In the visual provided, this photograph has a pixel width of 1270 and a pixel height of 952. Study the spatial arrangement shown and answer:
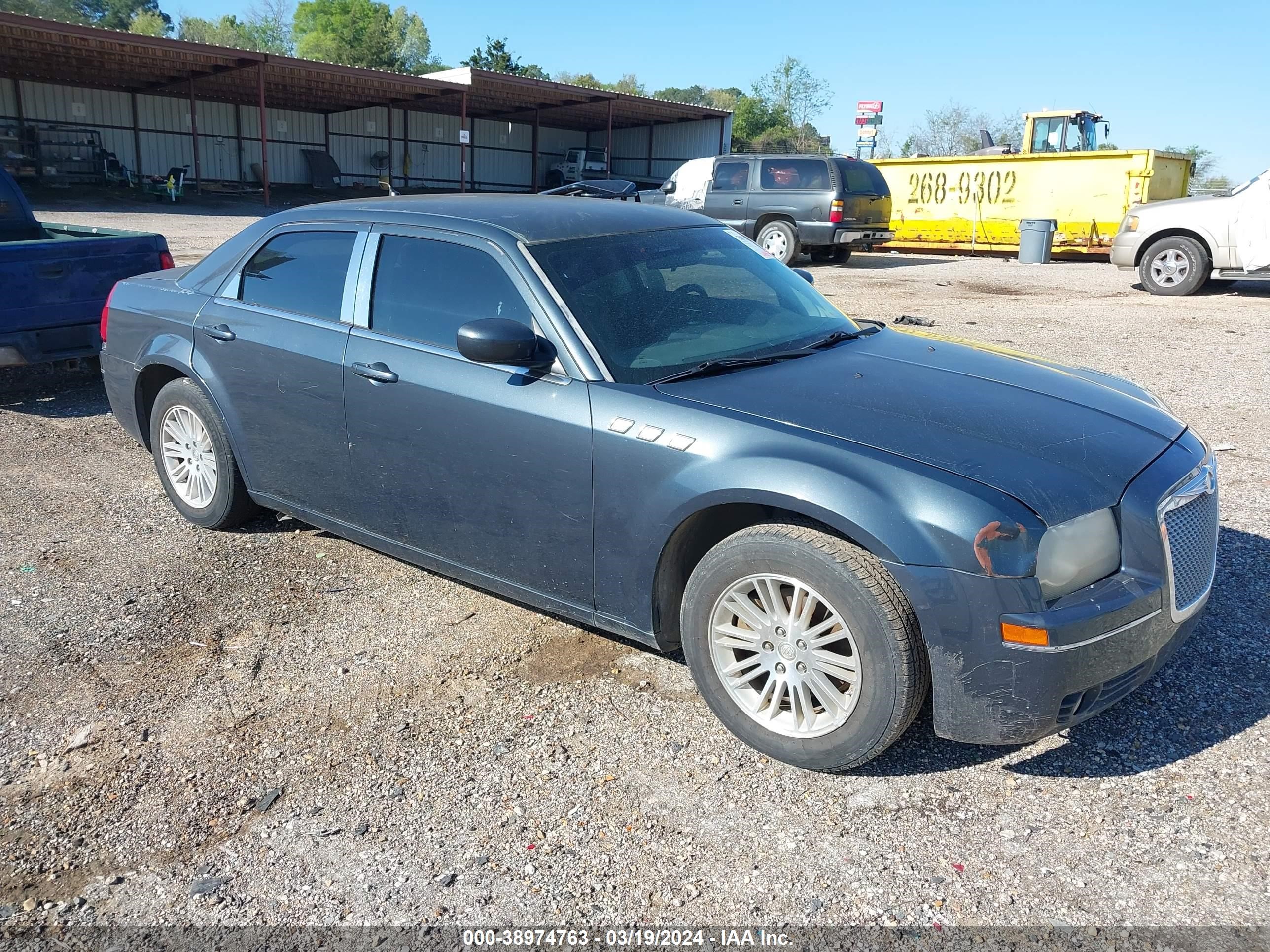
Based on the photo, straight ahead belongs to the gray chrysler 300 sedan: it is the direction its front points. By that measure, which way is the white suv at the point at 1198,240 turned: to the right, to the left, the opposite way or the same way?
the opposite way

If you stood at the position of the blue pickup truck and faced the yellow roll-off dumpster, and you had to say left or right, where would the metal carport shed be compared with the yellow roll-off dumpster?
left

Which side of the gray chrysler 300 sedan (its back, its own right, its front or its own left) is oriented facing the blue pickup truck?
back

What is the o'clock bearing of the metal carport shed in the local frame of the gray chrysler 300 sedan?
The metal carport shed is roughly at 7 o'clock from the gray chrysler 300 sedan.

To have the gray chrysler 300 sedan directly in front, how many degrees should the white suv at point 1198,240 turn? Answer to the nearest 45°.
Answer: approximately 90° to its left

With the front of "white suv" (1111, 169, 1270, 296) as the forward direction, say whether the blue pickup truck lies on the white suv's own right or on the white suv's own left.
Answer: on the white suv's own left

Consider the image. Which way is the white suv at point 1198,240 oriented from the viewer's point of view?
to the viewer's left

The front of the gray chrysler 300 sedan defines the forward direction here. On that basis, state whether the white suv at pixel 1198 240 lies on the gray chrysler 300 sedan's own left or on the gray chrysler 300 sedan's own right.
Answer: on the gray chrysler 300 sedan's own left

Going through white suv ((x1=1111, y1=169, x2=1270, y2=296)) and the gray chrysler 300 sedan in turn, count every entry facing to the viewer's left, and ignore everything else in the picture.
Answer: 1
